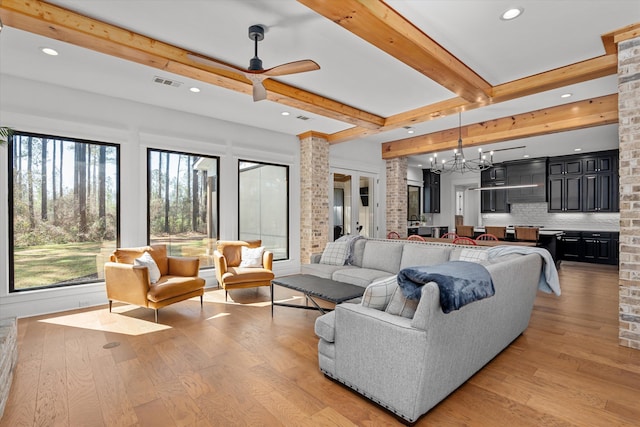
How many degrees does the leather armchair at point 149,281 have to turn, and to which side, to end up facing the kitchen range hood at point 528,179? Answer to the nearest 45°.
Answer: approximately 45° to its left

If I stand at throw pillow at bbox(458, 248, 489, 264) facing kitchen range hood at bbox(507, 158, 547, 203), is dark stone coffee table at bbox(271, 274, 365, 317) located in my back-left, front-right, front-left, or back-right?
back-left

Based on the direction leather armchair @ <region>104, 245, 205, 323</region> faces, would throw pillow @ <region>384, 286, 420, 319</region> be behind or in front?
in front

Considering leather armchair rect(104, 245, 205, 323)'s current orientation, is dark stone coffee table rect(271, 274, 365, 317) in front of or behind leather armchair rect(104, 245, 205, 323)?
in front

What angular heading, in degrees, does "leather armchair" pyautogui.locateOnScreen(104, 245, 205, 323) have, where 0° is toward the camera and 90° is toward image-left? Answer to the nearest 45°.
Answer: approximately 315°

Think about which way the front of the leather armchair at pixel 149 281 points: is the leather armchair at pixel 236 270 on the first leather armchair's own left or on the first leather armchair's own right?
on the first leather armchair's own left

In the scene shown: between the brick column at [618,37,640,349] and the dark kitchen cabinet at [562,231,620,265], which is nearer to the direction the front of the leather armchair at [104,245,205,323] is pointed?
the brick column

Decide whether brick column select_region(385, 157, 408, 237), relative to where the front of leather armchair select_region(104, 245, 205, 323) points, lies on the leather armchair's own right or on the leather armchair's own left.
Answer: on the leather armchair's own left

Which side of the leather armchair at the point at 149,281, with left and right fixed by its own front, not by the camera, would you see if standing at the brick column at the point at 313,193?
left
